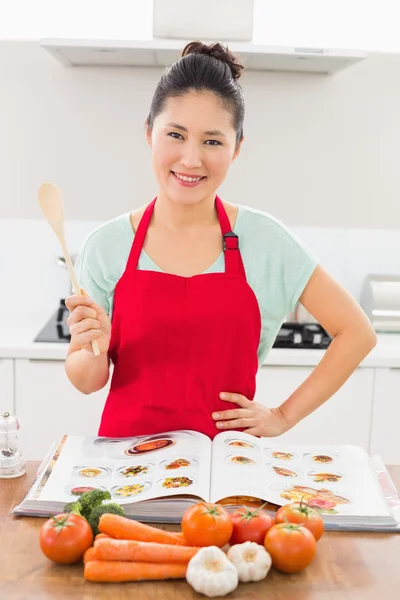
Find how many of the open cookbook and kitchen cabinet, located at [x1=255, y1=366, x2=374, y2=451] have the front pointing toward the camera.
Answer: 2

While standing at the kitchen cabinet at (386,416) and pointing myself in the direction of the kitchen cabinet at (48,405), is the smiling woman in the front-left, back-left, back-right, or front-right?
front-left

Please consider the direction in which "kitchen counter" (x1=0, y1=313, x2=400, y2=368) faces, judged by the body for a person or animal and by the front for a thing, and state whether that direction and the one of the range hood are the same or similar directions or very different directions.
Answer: same or similar directions

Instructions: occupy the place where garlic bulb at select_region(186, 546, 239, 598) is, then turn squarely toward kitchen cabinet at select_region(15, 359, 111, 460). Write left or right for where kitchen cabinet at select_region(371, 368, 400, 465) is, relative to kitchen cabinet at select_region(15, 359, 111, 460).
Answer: right

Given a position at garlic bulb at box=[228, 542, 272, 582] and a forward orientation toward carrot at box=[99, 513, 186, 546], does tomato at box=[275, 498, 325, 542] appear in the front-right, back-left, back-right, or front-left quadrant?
back-right

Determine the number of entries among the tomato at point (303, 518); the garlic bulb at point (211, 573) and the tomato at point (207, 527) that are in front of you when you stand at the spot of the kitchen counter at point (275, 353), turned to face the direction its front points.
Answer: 3

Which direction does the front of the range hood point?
toward the camera

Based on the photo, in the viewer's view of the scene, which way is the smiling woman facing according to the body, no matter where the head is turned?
toward the camera

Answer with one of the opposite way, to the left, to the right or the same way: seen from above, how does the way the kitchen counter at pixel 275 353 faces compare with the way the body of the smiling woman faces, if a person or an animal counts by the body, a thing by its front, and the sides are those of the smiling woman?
the same way

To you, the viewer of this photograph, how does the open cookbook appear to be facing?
facing the viewer

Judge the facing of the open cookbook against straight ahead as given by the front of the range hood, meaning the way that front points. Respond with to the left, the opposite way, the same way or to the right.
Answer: the same way

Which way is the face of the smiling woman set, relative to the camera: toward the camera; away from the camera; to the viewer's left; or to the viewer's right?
toward the camera

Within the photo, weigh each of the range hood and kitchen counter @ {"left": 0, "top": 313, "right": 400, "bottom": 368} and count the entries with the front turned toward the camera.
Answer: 2

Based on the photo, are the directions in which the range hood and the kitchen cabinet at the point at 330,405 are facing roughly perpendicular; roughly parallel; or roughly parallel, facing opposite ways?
roughly parallel

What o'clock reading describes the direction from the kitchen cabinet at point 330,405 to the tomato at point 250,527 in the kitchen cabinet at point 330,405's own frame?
The tomato is roughly at 12 o'clock from the kitchen cabinet.
